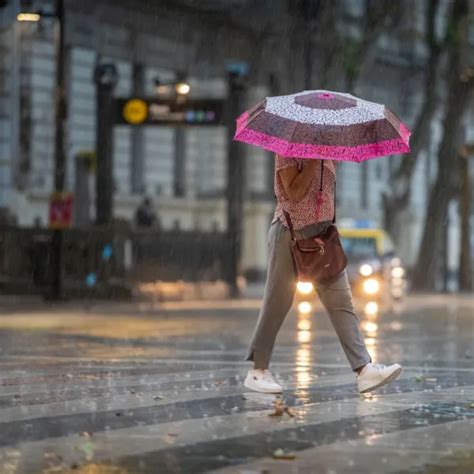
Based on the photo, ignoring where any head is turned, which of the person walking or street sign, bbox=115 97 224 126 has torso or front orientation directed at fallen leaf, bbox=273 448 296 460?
the street sign

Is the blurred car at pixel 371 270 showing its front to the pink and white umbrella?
yes

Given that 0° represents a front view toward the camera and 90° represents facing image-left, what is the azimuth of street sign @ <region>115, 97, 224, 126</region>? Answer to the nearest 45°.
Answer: approximately 0°
